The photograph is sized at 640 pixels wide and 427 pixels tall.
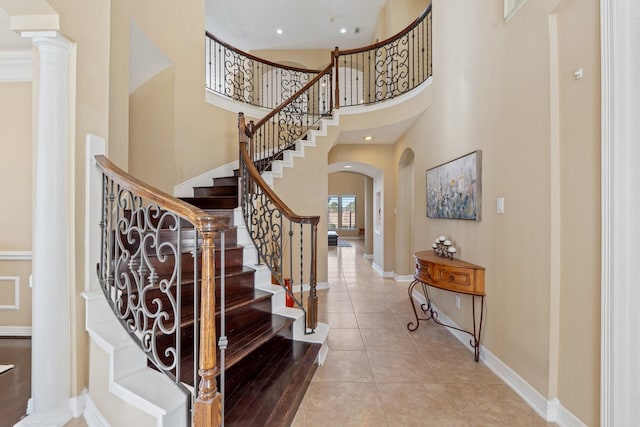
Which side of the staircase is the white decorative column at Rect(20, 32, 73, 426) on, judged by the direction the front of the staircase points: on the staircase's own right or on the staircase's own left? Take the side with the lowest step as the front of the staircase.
on the staircase's own right

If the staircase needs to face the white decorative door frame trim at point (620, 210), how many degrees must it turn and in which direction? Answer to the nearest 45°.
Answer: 0° — it already faces it

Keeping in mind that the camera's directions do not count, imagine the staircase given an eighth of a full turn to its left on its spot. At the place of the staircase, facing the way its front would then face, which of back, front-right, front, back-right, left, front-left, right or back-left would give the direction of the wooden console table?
front

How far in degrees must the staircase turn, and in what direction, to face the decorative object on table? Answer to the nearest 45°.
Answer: approximately 45° to its left

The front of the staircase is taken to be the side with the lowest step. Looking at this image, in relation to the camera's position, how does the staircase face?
facing the viewer and to the right of the viewer
